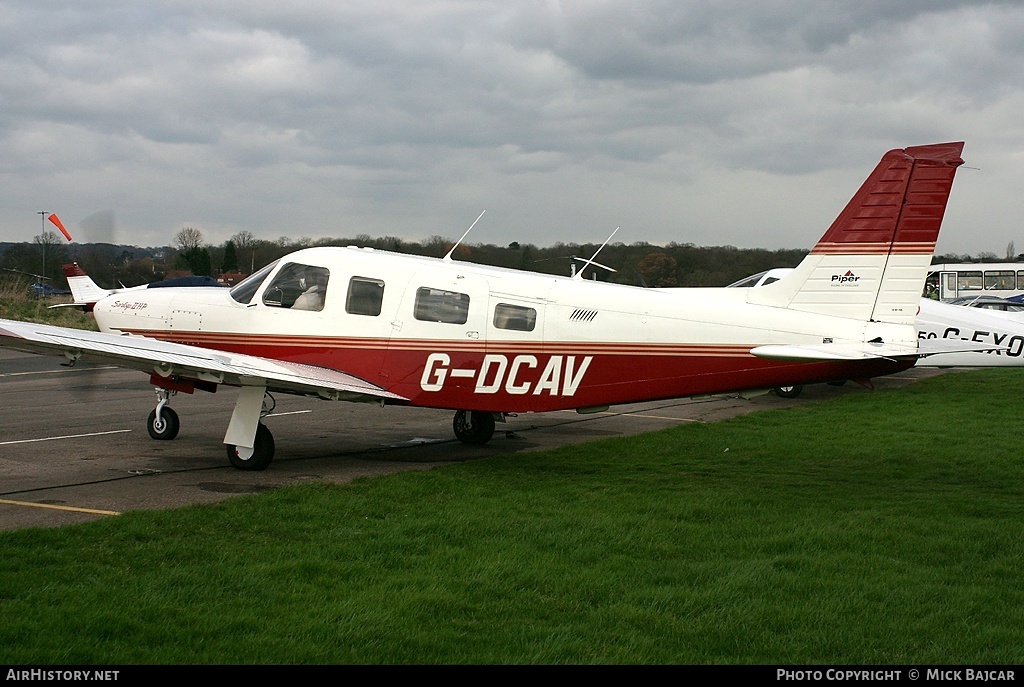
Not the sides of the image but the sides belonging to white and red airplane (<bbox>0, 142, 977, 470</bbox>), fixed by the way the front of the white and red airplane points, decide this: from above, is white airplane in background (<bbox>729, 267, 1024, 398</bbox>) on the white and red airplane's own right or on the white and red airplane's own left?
on the white and red airplane's own right

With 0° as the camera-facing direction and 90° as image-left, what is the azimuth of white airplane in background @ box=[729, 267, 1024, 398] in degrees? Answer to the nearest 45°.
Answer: approximately 135°

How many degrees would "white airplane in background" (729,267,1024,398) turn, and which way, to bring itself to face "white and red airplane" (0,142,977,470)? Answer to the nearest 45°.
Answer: approximately 90° to its left

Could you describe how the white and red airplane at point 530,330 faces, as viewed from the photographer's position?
facing away from the viewer and to the left of the viewer
